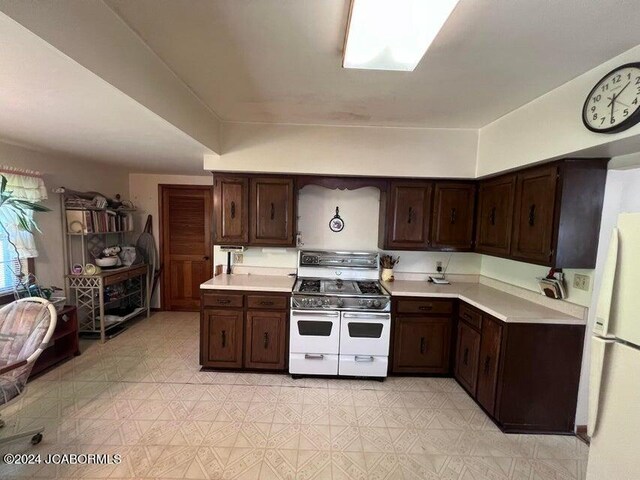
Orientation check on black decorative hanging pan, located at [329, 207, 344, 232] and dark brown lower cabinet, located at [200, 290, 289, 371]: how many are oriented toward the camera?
2

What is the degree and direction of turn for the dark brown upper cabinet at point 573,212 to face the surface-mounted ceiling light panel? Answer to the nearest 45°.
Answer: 0° — it already faces it

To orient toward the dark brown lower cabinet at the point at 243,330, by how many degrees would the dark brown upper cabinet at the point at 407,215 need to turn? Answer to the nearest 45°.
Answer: approximately 45° to its right

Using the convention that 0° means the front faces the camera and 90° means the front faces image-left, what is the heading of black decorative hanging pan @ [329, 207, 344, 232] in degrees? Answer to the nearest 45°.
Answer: approximately 0°

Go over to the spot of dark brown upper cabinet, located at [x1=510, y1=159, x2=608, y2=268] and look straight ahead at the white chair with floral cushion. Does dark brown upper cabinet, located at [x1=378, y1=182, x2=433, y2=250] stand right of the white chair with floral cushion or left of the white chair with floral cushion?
right

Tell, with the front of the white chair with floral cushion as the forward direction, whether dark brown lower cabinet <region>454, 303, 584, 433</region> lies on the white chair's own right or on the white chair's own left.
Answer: on the white chair's own left

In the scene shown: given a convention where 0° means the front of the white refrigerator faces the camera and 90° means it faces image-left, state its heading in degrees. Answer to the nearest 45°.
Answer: approximately 45°
